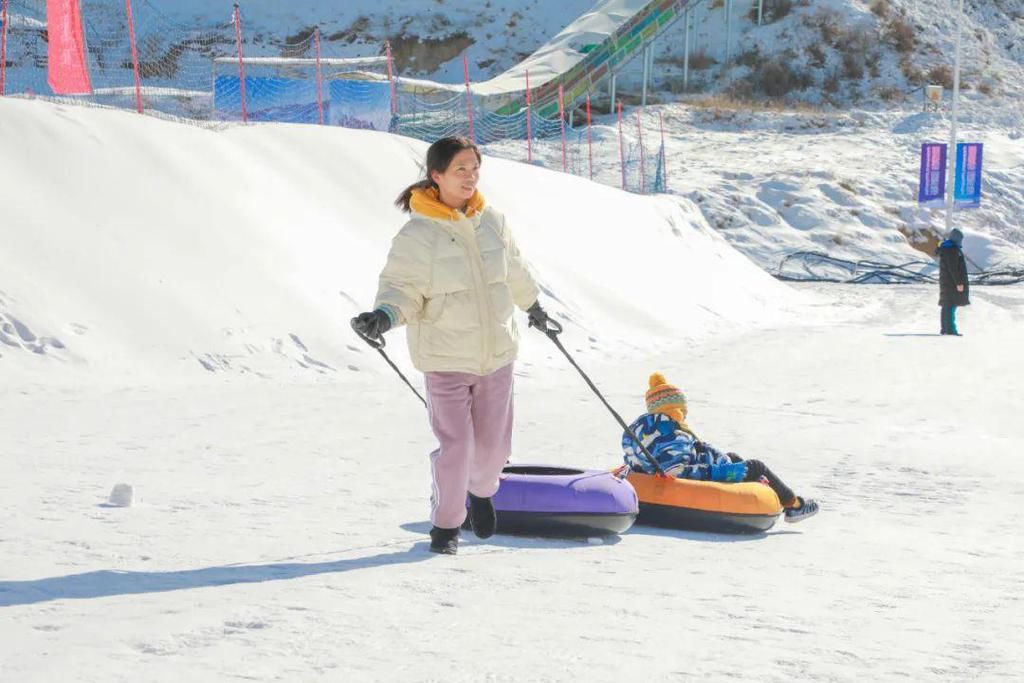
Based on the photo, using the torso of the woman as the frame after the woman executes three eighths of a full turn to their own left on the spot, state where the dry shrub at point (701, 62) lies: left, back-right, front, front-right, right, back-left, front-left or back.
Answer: front

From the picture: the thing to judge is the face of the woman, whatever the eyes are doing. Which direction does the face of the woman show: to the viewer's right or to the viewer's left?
to the viewer's right

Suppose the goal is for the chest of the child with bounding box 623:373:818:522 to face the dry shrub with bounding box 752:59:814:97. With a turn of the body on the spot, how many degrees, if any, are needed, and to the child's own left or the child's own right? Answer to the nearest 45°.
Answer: approximately 90° to the child's own left

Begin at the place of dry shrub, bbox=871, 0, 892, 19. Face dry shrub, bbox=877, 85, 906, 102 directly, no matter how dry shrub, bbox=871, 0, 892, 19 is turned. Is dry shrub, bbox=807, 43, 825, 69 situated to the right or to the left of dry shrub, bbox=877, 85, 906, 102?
right

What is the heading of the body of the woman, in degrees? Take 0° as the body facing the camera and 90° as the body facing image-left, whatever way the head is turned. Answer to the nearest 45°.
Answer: approximately 315°

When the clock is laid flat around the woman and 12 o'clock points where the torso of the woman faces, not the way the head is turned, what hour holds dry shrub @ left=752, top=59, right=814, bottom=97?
The dry shrub is roughly at 8 o'clock from the woman.

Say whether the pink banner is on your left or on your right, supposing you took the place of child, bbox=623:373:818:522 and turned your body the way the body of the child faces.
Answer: on your left

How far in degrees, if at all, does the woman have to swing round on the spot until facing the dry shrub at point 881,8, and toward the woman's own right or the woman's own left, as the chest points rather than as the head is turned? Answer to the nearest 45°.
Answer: approximately 135° to the woman's own left

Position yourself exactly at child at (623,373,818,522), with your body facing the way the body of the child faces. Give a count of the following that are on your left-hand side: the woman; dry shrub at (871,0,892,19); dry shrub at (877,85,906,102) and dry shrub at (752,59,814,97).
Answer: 3

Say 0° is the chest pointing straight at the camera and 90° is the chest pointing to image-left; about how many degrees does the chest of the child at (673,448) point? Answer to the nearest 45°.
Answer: approximately 270°
